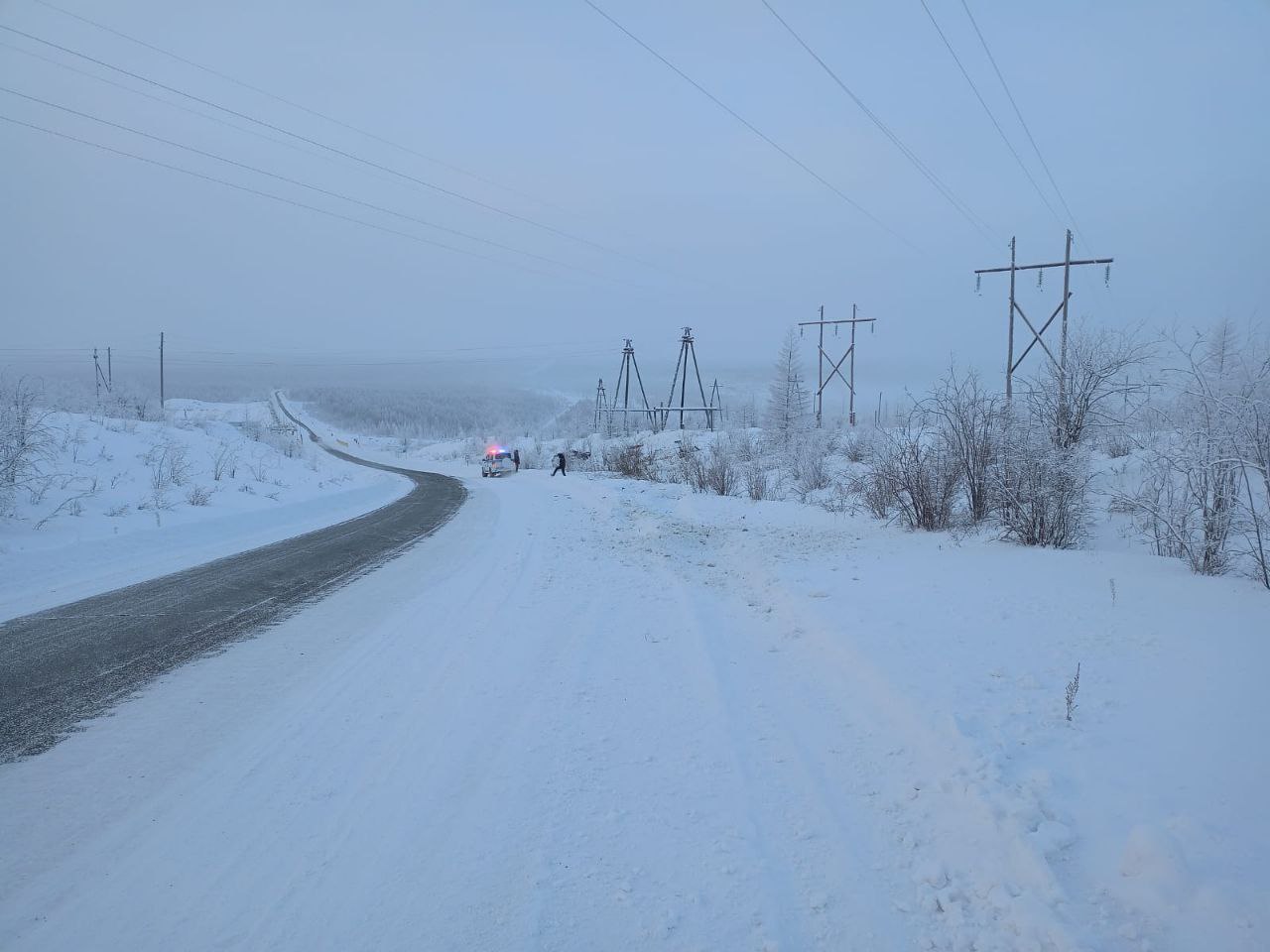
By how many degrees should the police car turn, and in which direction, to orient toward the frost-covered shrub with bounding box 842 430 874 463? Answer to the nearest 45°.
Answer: approximately 90° to its right

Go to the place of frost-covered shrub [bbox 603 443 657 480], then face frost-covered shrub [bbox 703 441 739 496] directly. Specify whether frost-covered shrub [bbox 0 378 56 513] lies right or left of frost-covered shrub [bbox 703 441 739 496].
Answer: right

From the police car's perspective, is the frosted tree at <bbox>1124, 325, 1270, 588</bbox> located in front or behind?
behind

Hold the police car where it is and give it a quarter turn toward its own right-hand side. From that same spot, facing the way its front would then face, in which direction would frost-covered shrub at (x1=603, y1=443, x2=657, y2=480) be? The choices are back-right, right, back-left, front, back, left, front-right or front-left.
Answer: front

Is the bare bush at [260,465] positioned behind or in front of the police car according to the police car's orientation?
in front

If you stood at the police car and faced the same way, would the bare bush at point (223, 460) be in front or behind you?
in front
